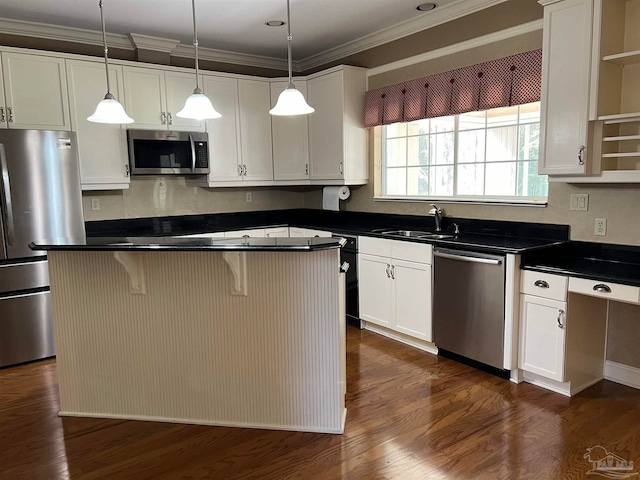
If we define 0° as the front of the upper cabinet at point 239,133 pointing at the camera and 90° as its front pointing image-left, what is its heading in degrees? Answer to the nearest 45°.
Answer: approximately 0°

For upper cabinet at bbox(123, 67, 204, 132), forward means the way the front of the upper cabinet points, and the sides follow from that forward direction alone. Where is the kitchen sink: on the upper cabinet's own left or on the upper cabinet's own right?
on the upper cabinet's own left

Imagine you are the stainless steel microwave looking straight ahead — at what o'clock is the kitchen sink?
The kitchen sink is roughly at 10 o'clock from the stainless steel microwave.

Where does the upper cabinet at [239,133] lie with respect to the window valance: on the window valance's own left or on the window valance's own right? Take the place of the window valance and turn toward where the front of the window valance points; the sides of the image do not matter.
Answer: on the window valance's own right

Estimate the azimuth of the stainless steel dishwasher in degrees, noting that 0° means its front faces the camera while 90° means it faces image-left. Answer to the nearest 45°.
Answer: approximately 45°

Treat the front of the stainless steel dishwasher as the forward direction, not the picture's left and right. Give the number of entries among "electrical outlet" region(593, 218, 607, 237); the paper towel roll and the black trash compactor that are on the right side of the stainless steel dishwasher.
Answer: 2

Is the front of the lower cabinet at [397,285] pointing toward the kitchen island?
yes

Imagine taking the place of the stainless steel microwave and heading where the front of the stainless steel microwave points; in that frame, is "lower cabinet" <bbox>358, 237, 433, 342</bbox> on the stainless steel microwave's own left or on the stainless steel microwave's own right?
on the stainless steel microwave's own left

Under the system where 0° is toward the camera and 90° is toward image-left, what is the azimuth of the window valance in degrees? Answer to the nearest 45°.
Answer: approximately 45°
